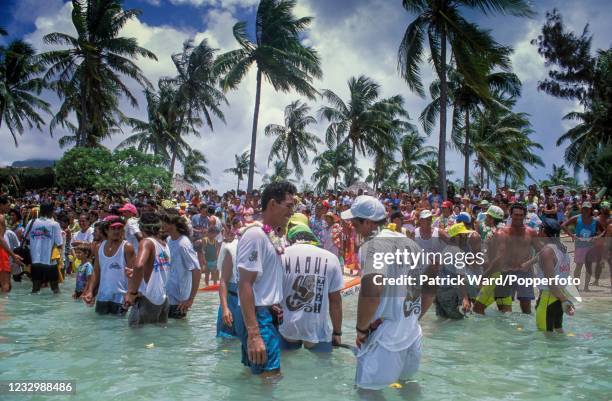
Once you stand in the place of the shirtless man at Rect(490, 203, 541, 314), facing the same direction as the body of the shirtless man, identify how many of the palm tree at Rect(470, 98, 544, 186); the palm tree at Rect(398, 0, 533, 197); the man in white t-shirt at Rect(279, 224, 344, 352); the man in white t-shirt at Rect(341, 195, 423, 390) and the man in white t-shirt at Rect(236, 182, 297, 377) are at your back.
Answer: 2

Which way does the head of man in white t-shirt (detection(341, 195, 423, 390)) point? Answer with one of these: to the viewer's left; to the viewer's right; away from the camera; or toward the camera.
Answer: to the viewer's left

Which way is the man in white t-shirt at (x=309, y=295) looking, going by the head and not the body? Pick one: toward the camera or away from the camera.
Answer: away from the camera

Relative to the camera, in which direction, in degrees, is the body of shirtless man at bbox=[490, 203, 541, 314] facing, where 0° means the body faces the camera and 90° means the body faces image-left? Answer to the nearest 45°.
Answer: approximately 0°
